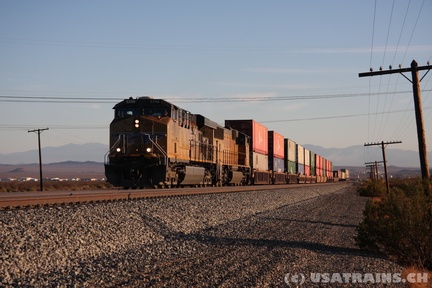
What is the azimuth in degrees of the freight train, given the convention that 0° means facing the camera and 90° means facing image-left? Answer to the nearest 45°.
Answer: approximately 45°

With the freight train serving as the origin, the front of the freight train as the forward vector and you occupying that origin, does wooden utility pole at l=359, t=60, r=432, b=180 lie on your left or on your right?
on your left
